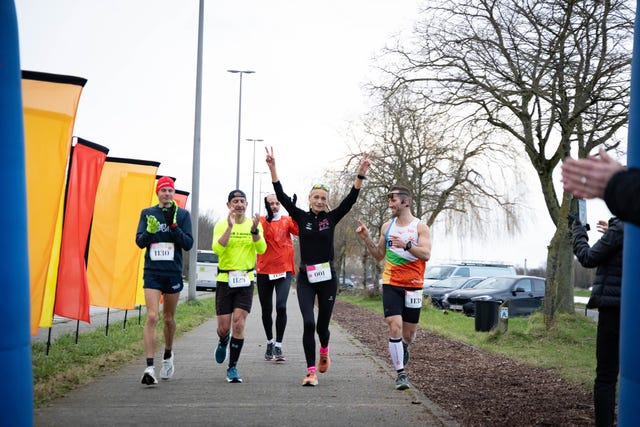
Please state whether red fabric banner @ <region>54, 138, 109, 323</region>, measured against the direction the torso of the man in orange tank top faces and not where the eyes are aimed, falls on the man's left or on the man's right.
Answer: on the man's right

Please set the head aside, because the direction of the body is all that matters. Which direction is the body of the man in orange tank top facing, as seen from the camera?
toward the camera

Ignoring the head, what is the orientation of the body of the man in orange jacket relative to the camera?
toward the camera

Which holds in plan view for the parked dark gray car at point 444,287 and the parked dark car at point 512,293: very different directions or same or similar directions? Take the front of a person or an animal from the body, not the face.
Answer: same or similar directions

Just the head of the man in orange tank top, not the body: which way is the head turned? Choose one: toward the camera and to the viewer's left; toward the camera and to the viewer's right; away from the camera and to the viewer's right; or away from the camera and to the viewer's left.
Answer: toward the camera and to the viewer's left

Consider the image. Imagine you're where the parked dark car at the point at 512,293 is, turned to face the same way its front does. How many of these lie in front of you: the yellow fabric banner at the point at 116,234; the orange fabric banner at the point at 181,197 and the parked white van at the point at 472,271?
2

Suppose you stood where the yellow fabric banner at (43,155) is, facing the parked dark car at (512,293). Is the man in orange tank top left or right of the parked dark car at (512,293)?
right

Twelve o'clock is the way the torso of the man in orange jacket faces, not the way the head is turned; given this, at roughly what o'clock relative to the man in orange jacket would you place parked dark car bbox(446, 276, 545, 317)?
The parked dark car is roughly at 7 o'clock from the man in orange jacket.

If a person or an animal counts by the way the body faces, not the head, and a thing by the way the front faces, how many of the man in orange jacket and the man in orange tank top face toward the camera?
2

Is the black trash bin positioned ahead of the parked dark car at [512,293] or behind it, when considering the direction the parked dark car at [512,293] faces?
ahead

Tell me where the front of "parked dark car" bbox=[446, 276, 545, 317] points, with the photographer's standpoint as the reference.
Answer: facing the viewer and to the left of the viewer

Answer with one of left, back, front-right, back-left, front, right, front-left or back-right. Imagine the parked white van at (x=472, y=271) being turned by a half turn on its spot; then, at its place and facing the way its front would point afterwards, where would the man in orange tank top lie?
back-right

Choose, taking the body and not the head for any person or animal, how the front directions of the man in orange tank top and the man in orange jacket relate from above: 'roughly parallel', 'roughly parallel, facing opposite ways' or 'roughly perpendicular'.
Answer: roughly parallel

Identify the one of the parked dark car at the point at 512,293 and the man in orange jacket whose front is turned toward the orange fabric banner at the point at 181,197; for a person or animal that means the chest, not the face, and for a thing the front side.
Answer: the parked dark car

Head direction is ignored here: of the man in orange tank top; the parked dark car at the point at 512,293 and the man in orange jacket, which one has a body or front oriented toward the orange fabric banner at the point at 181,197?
the parked dark car

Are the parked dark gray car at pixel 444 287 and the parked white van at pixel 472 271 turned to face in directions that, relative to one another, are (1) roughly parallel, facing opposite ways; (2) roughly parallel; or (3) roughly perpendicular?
roughly parallel
